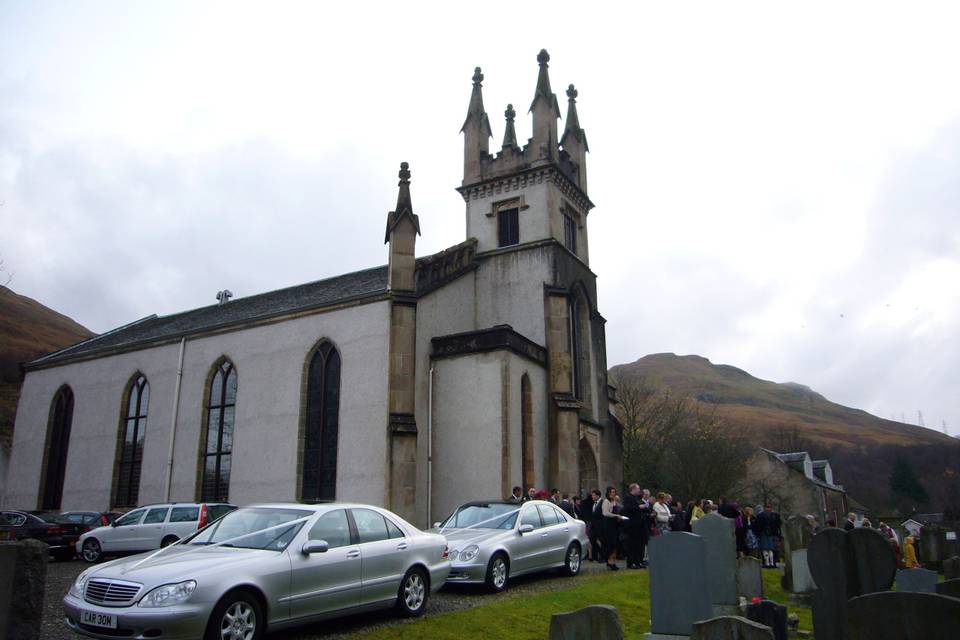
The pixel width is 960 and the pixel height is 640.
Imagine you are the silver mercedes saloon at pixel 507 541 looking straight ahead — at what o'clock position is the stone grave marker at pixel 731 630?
The stone grave marker is roughly at 10 o'clock from the silver mercedes saloon.

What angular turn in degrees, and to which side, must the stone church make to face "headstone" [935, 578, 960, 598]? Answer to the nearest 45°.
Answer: approximately 45° to its right

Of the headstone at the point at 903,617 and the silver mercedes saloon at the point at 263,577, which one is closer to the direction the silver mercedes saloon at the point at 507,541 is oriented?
the silver mercedes saloon

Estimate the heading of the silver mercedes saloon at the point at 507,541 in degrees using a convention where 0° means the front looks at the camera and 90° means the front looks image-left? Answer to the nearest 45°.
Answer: approximately 45°

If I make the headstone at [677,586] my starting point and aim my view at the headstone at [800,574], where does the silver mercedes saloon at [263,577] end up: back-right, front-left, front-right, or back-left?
back-left

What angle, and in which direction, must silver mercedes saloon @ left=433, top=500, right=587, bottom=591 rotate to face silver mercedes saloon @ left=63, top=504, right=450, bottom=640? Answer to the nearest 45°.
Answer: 0° — it already faces it

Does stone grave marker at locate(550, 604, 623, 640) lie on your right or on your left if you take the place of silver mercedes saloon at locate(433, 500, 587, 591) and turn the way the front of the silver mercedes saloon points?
on your left
